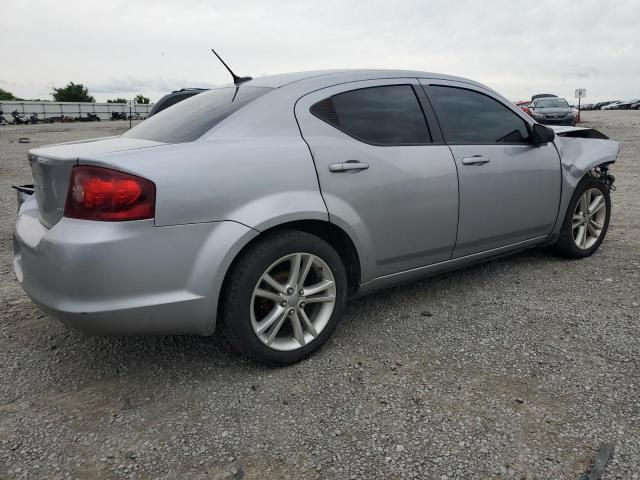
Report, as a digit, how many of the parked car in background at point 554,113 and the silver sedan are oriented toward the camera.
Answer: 1

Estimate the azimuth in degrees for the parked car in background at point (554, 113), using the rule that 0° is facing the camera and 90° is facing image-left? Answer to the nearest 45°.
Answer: approximately 0°

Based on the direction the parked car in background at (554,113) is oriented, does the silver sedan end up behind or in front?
in front

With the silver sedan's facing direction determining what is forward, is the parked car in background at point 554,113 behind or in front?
in front

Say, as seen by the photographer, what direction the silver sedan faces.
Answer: facing away from the viewer and to the right of the viewer

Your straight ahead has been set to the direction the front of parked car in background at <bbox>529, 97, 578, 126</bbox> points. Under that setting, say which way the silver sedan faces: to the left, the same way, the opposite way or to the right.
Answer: the opposite way
